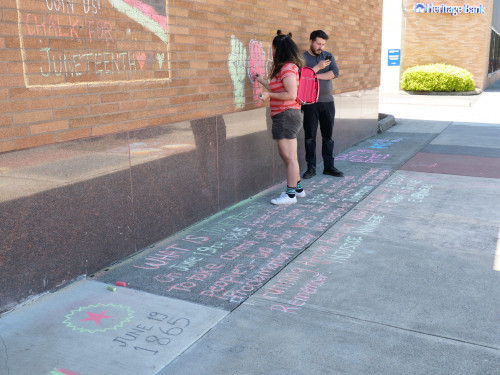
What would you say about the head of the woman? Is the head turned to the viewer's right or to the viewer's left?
to the viewer's left

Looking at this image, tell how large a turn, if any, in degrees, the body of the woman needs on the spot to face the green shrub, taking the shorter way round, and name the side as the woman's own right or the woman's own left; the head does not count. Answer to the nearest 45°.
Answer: approximately 90° to the woman's own right

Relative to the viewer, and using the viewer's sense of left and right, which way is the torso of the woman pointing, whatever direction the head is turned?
facing to the left of the viewer

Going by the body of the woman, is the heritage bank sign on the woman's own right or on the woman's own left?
on the woman's own right

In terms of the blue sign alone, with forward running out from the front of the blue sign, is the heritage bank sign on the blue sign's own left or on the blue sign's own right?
on the blue sign's own left

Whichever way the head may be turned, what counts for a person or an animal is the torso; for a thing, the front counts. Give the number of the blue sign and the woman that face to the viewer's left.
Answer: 1

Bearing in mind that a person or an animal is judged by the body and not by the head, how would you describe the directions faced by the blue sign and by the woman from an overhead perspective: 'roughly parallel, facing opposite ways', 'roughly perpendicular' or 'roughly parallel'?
roughly perpendicular

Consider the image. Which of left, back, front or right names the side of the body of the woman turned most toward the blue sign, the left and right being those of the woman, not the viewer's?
right

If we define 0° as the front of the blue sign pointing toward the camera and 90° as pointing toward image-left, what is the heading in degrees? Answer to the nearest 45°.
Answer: approximately 0°
